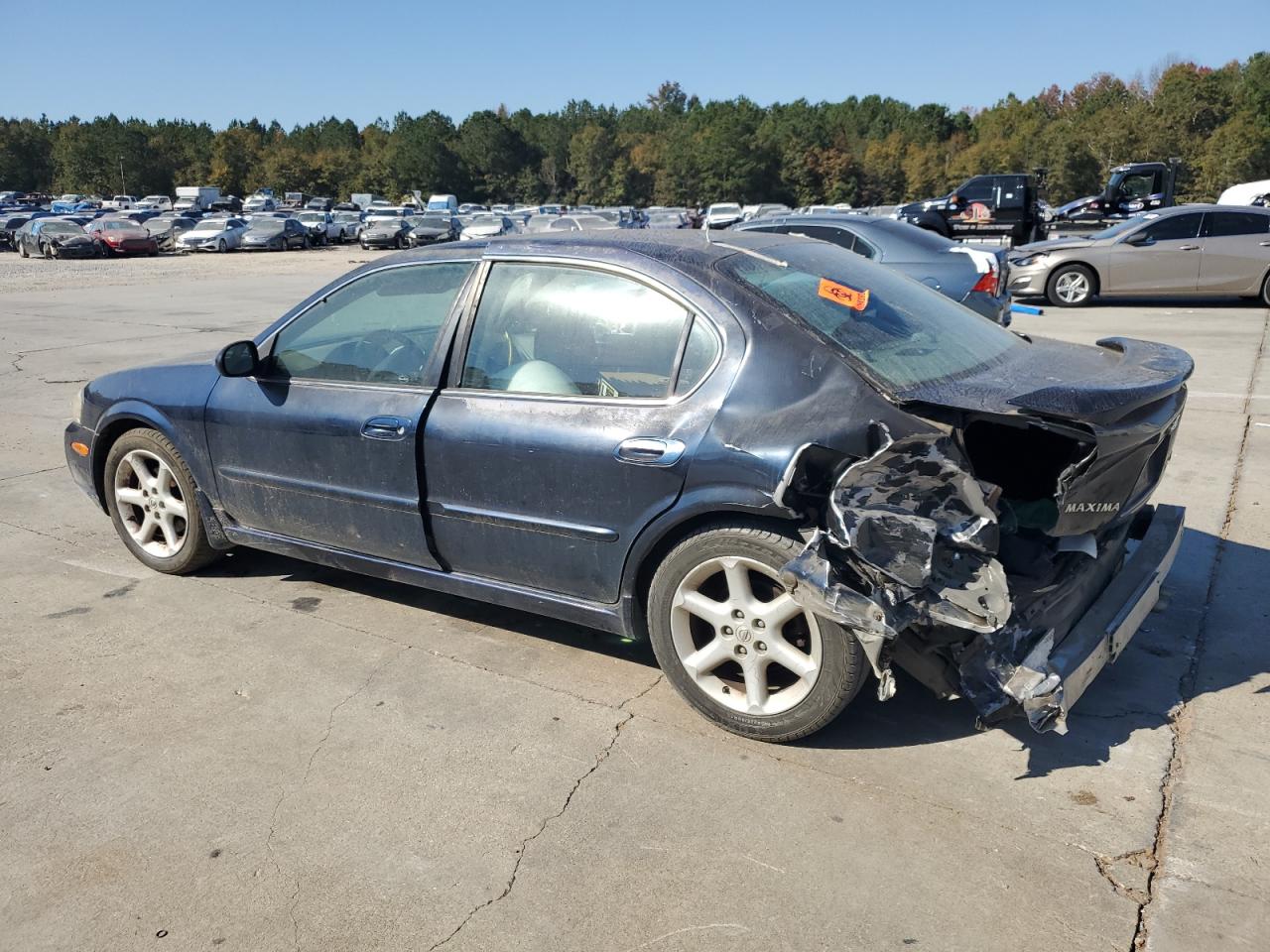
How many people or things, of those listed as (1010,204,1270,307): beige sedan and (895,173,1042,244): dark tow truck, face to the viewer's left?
2

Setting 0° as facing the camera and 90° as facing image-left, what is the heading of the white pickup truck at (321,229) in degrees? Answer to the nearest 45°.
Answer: approximately 45°

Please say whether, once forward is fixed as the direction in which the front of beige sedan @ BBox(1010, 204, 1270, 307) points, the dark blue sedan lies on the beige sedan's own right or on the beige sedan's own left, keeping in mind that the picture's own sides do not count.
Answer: on the beige sedan's own left

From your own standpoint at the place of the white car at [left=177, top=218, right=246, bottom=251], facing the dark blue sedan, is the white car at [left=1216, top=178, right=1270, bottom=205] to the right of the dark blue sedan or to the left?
left

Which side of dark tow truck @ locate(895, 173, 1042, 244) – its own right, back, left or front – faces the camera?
left

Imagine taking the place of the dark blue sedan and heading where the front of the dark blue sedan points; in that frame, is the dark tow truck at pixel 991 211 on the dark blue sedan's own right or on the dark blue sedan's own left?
on the dark blue sedan's own right

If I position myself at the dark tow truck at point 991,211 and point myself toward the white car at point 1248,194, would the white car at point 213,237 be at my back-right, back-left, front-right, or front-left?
back-left

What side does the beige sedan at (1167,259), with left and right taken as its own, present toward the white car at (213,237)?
front

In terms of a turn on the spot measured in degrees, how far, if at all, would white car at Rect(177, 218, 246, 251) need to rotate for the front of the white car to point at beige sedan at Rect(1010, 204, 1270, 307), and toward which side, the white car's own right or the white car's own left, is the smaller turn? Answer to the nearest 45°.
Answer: approximately 45° to the white car's own left

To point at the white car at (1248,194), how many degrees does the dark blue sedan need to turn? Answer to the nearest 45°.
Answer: approximately 90° to its right

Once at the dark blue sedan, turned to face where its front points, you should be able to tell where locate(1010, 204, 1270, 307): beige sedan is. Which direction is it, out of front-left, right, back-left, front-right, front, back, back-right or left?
right

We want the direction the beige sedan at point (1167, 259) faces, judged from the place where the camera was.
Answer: facing to the left of the viewer

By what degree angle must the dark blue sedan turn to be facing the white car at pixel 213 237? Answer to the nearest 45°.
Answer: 0° — it already faces it

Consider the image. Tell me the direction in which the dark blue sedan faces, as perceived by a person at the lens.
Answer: facing away from the viewer and to the left of the viewer

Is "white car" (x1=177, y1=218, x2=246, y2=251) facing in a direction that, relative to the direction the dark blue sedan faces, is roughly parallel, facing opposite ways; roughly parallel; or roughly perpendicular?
roughly perpendicular
